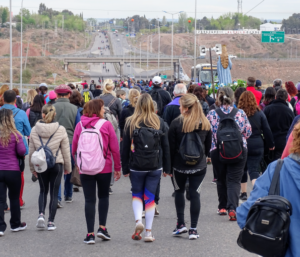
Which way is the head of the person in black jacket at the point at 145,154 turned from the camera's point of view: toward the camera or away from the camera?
away from the camera

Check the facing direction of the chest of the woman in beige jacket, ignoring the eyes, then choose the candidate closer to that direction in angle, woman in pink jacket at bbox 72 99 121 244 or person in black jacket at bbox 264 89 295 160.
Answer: the person in black jacket

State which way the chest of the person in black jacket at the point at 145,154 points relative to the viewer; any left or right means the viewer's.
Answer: facing away from the viewer

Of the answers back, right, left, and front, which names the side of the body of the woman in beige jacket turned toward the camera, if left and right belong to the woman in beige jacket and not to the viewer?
back

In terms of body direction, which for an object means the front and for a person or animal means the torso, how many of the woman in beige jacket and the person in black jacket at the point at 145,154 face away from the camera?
2

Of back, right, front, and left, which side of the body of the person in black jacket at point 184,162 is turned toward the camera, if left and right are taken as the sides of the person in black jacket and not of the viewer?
back

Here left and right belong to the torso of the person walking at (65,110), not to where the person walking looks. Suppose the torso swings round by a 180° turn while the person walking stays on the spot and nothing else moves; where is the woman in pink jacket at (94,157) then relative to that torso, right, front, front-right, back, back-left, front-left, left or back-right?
front

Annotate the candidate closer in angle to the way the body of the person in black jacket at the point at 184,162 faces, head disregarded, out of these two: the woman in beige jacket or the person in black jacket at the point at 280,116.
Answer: the person in black jacket

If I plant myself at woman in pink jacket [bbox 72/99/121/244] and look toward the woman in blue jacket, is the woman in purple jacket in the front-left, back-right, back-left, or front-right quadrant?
back-right

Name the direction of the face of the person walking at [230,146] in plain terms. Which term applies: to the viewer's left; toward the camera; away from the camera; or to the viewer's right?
away from the camera

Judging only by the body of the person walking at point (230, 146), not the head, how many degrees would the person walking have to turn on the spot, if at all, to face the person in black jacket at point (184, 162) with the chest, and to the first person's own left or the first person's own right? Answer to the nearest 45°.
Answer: approximately 135° to the first person's own left

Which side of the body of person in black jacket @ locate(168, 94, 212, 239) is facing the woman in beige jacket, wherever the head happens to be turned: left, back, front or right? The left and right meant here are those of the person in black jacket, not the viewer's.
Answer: left

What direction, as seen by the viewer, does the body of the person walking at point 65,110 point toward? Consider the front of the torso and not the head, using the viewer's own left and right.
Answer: facing away from the viewer

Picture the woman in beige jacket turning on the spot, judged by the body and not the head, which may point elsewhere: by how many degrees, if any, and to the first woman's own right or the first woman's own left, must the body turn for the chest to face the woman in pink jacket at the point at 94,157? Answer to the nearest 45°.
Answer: approximately 135° to the first woman's own right
